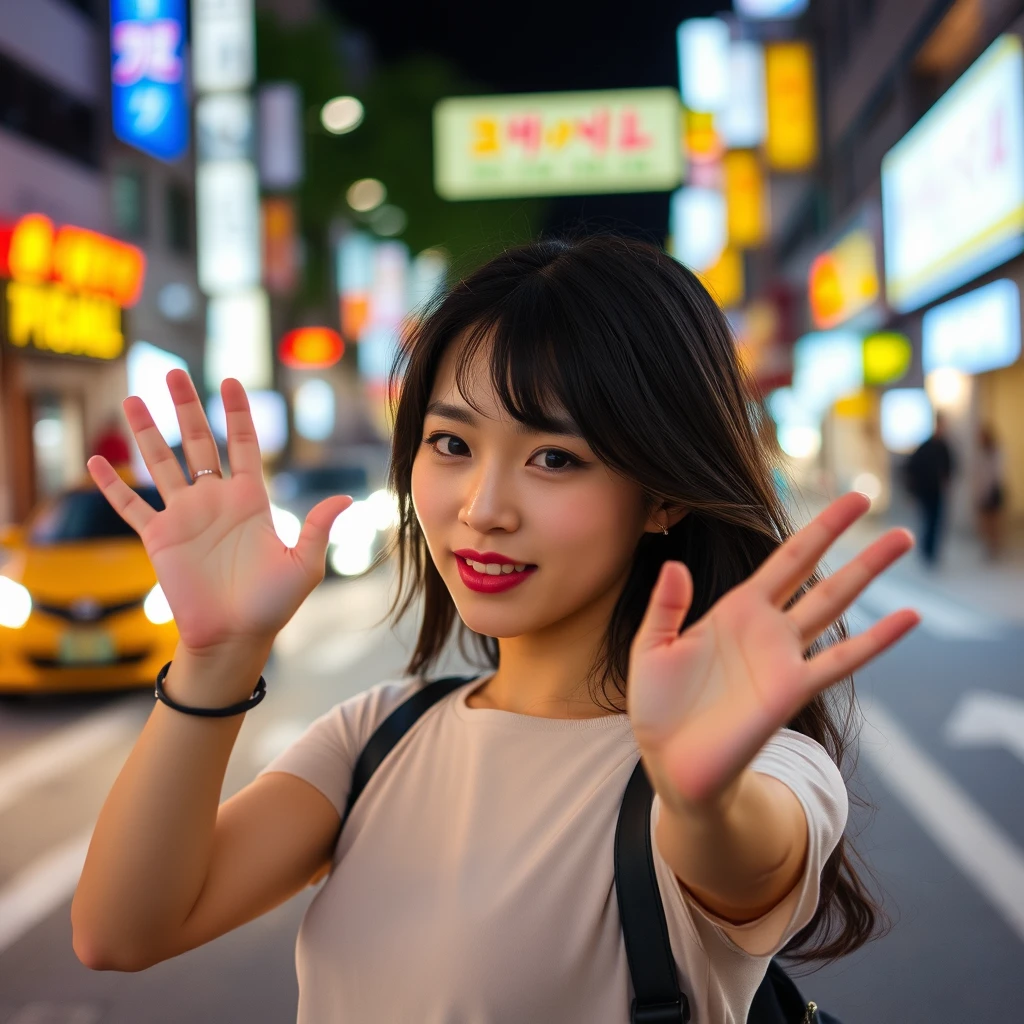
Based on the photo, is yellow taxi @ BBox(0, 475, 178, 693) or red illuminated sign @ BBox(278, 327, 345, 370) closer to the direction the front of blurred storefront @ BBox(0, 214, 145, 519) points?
the yellow taxi

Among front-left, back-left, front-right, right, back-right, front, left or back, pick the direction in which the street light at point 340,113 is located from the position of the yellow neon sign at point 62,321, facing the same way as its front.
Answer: left

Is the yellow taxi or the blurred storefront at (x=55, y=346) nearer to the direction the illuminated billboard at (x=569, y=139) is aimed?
the yellow taxi

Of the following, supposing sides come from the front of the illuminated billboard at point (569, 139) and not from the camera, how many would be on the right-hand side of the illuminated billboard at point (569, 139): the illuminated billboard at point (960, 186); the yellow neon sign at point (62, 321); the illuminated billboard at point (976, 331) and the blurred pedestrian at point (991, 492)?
1

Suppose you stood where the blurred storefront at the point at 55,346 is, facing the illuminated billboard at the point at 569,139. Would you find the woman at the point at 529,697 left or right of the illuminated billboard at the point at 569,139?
right

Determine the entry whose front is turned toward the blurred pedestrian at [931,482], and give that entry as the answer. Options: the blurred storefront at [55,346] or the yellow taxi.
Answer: the blurred storefront

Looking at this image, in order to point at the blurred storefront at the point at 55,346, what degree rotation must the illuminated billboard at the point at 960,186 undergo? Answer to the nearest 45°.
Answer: approximately 45° to its right

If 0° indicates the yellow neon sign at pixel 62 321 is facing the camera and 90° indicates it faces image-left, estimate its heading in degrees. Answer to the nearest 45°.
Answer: approximately 315°

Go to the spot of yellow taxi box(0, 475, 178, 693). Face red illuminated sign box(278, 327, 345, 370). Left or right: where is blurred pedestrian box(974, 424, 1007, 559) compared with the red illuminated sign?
right

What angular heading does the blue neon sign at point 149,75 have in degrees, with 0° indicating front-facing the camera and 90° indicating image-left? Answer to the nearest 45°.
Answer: approximately 0°

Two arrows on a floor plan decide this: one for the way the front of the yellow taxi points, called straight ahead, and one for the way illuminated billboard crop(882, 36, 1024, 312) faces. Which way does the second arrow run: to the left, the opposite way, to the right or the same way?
to the right

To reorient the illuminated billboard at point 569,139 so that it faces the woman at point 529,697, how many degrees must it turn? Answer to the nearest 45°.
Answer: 0° — it already faces them

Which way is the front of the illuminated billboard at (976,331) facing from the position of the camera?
facing the viewer and to the left of the viewer

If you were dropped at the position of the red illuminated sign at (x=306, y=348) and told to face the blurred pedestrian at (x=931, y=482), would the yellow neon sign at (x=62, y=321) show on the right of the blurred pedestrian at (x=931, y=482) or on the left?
right
